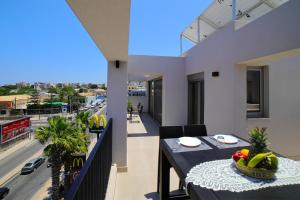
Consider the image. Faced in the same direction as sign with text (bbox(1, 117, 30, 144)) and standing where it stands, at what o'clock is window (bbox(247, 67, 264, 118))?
The window is roughly at 1 o'clock from the sign with text.

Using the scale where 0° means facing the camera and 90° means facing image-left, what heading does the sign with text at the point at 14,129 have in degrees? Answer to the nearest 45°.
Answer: approximately 315°
